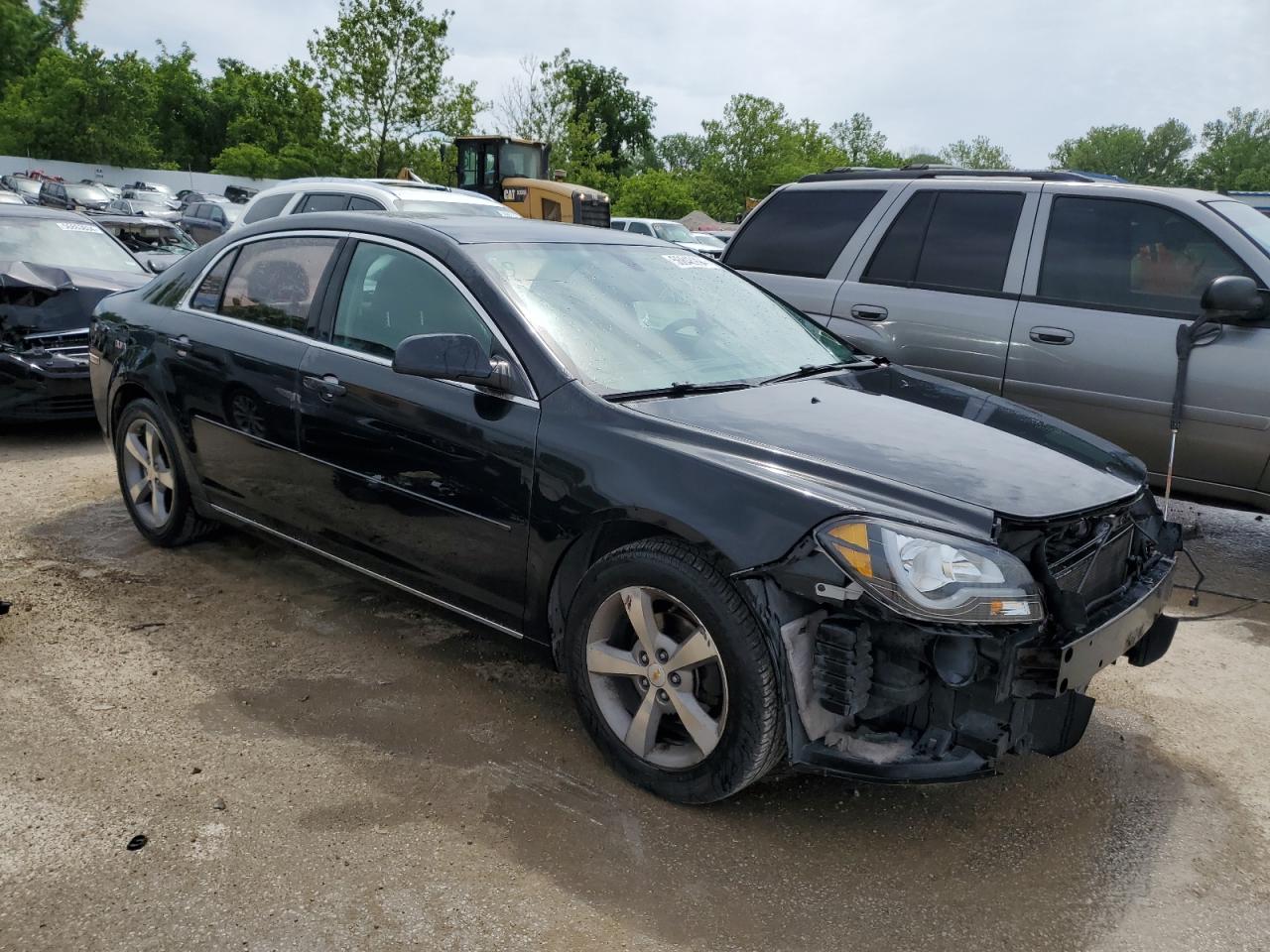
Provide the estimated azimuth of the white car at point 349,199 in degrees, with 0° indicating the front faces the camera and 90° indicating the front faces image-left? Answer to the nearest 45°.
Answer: approximately 315°

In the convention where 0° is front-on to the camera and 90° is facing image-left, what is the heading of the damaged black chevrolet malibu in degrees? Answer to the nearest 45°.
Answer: approximately 315°

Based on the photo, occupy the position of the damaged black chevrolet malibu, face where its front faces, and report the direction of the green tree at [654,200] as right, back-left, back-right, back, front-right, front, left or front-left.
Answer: back-left

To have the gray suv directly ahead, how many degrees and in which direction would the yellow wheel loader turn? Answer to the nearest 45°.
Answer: approximately 135° to its left

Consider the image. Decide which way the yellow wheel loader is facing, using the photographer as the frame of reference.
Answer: facing away from the viewer and to the left of the viewer

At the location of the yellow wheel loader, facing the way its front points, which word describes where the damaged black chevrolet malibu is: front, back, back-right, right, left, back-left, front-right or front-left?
back-left

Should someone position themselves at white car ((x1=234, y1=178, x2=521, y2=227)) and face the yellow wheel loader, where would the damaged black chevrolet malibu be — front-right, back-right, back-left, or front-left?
back-right

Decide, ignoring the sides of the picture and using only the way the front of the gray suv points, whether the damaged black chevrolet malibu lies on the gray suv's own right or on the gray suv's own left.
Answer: on the gray suv's own right

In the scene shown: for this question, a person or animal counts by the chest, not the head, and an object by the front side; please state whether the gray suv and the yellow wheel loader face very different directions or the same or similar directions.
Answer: very different directions

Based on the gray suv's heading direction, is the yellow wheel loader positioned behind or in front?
behind
